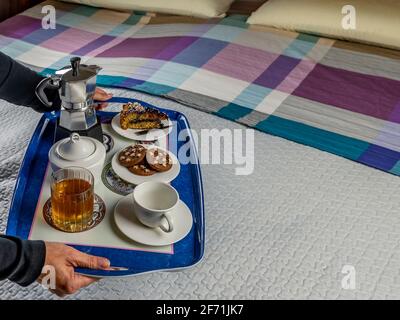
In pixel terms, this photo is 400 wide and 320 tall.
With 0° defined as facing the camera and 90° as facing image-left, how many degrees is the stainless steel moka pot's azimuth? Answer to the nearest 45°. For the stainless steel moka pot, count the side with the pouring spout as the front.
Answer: approximately 270°
